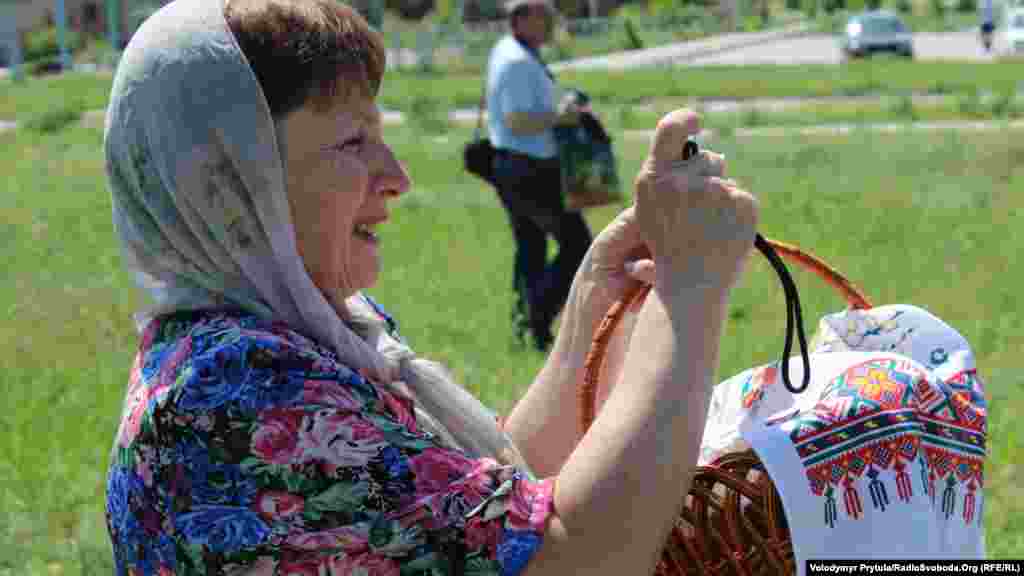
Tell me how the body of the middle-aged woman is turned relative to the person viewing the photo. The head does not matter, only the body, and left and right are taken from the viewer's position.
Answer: facing to the right of the viewer

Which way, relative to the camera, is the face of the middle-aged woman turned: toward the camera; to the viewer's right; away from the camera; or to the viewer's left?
to the viewer's right

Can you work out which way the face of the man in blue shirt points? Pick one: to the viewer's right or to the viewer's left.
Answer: to the viewer's right

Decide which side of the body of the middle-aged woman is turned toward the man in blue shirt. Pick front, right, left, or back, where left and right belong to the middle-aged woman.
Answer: left

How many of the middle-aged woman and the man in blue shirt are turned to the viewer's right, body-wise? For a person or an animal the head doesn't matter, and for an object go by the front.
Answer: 2

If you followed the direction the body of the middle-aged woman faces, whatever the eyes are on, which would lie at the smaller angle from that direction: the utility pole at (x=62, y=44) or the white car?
the white car

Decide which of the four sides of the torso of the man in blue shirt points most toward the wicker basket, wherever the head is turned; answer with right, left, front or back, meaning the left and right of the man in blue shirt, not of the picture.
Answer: right

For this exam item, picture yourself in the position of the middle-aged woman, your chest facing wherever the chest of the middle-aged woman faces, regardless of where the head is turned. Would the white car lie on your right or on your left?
on your left

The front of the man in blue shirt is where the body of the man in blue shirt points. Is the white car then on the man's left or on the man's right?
on the man's left

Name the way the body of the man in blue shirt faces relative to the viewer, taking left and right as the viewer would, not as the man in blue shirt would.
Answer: facing to the right of the viewer

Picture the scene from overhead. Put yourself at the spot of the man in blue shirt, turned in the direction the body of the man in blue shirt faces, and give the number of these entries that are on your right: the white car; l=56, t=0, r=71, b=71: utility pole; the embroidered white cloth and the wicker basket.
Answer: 2
